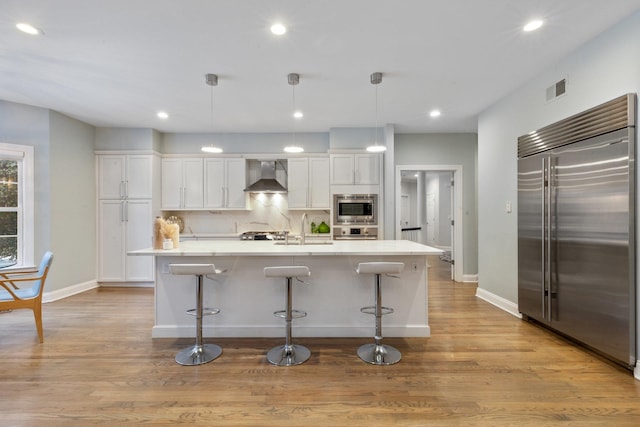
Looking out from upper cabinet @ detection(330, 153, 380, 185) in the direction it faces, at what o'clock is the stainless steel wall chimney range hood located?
The stainless steel wall chimney range hood is roughly at 3 o'clock from the upper cabinet.

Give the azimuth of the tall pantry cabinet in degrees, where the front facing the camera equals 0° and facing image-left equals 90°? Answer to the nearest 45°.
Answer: approximately 0°

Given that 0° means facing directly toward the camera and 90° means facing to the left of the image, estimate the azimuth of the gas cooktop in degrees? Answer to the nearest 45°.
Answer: approximately 0°

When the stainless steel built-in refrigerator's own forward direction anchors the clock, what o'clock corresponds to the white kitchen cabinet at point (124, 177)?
The white kitchen cabinet is roughly at 1 o'clock from the stainless steel built-in refrigerator.

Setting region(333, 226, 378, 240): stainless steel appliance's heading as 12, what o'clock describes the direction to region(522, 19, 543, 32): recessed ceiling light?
The recessed ceiling light is roughly at 11 o'clock from the stainless steel appliance.

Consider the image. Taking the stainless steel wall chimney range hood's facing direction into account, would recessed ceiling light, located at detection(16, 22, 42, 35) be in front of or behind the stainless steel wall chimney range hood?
in front

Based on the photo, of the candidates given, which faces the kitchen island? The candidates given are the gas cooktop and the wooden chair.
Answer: the gas cooktop

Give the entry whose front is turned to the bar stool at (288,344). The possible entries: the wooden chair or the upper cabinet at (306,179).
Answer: the upper cabinet

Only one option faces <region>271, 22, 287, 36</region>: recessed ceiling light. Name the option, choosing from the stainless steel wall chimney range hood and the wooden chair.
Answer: the stainless steel wall chimney range hood

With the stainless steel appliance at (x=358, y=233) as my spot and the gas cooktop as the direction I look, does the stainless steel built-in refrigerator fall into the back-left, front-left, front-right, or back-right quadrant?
back-left

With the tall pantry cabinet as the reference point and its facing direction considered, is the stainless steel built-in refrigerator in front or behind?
in front

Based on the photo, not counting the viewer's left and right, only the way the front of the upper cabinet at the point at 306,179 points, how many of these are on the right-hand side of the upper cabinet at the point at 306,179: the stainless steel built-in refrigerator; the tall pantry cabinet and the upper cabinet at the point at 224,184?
2

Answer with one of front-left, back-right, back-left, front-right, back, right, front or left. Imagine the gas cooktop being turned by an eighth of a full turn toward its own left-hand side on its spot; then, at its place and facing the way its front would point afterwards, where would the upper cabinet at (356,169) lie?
front-left

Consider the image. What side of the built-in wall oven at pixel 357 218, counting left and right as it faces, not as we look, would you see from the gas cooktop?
right
